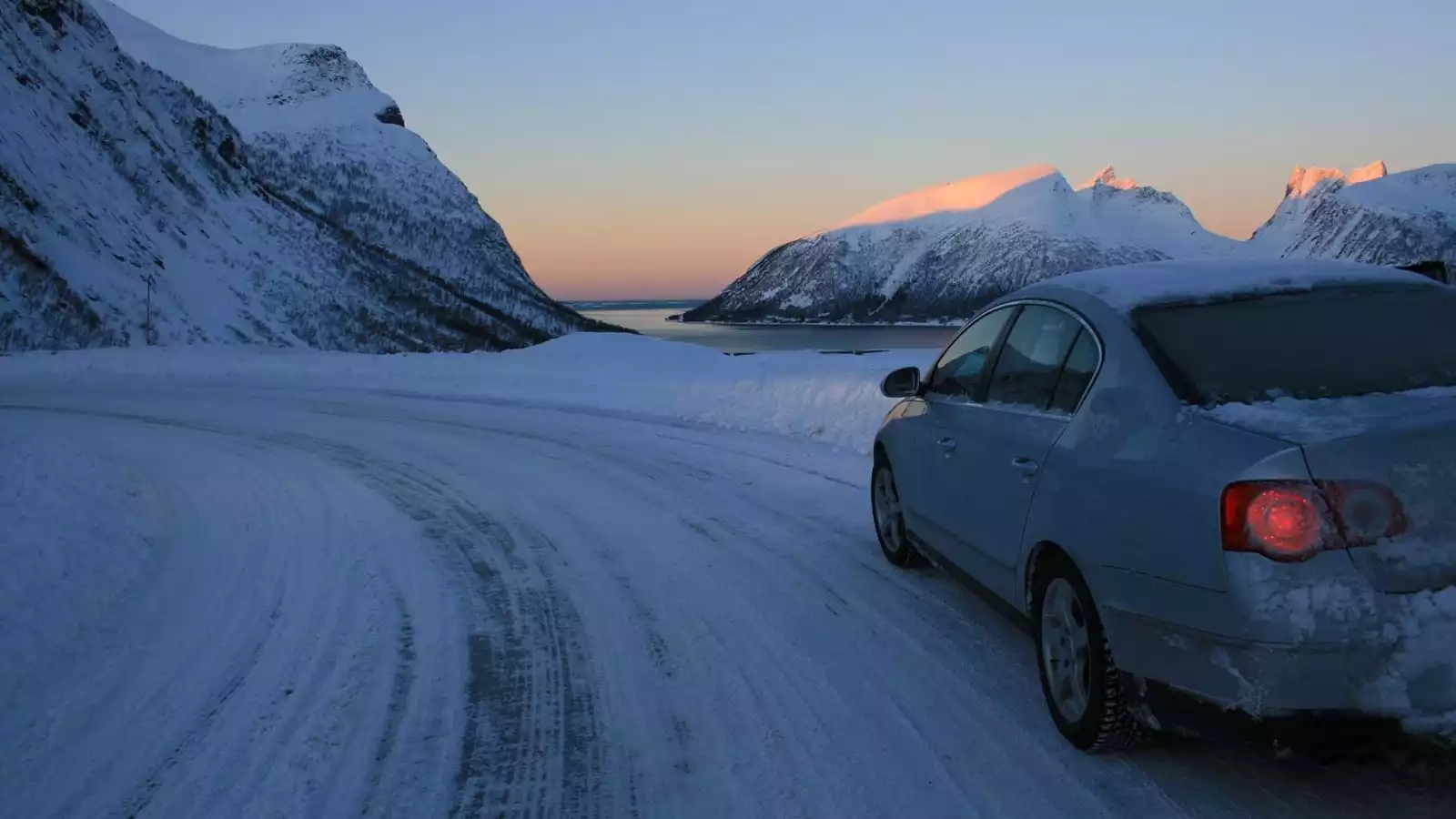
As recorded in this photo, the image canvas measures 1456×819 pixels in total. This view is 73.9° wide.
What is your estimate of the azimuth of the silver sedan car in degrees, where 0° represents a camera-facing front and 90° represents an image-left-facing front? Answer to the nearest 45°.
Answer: approximately 135°
